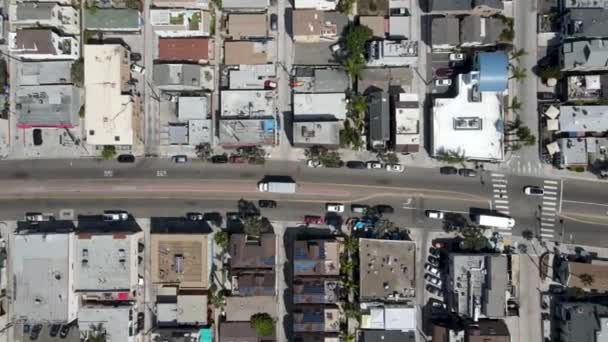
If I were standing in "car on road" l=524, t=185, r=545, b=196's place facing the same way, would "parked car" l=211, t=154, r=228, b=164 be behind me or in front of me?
in front

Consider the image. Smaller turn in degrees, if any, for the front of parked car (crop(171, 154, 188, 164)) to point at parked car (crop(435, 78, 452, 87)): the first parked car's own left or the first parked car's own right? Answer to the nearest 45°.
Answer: approximately 180°

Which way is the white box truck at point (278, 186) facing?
to the viewer's left

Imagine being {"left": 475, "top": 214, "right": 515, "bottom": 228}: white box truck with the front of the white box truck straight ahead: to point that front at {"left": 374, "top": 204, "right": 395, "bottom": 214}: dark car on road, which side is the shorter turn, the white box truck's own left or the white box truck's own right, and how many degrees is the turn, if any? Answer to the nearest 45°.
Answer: approximately 180°

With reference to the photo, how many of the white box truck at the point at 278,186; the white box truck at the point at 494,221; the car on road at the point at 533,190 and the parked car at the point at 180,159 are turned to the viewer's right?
1

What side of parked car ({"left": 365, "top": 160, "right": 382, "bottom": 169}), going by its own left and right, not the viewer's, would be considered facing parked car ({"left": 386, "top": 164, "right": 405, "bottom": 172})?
back

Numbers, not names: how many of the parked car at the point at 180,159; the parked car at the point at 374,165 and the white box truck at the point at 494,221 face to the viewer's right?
1

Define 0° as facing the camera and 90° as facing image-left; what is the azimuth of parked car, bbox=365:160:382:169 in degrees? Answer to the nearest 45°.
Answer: approximately 90°

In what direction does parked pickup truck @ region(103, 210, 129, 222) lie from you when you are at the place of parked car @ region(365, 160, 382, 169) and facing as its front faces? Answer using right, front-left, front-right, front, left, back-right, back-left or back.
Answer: front

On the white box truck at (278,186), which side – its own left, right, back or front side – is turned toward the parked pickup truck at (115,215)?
front
